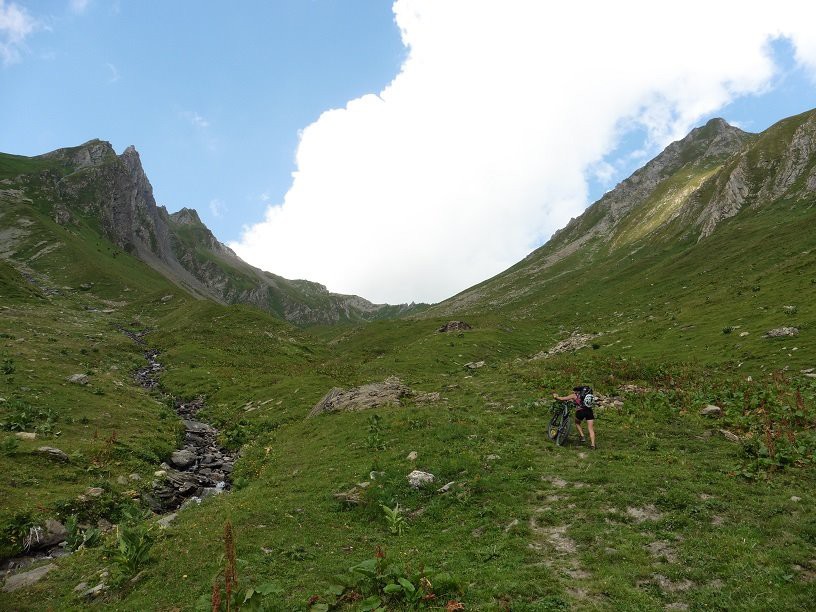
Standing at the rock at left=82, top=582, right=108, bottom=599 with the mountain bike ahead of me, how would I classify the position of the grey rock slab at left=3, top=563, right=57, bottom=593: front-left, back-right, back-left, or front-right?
back-left

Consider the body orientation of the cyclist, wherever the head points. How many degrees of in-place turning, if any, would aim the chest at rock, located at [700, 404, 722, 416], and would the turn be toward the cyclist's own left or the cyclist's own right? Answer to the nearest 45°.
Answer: approximately 90° to the cyclist's own right

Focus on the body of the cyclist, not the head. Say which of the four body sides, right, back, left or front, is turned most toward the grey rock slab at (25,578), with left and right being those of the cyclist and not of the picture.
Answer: left

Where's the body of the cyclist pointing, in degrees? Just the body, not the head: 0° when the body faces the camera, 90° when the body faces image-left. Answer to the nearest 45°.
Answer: approximately 135°

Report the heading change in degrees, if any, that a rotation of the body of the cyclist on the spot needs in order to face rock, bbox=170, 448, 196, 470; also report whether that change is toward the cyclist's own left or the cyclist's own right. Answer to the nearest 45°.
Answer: approximately 45° to the cyclist's own left

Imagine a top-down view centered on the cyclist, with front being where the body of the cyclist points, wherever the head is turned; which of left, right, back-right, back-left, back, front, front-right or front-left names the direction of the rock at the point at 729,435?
back-right

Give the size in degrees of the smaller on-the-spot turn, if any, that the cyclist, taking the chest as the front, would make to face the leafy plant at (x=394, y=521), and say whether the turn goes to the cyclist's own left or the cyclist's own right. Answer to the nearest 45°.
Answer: approximately 90° to the cyclist's own left
